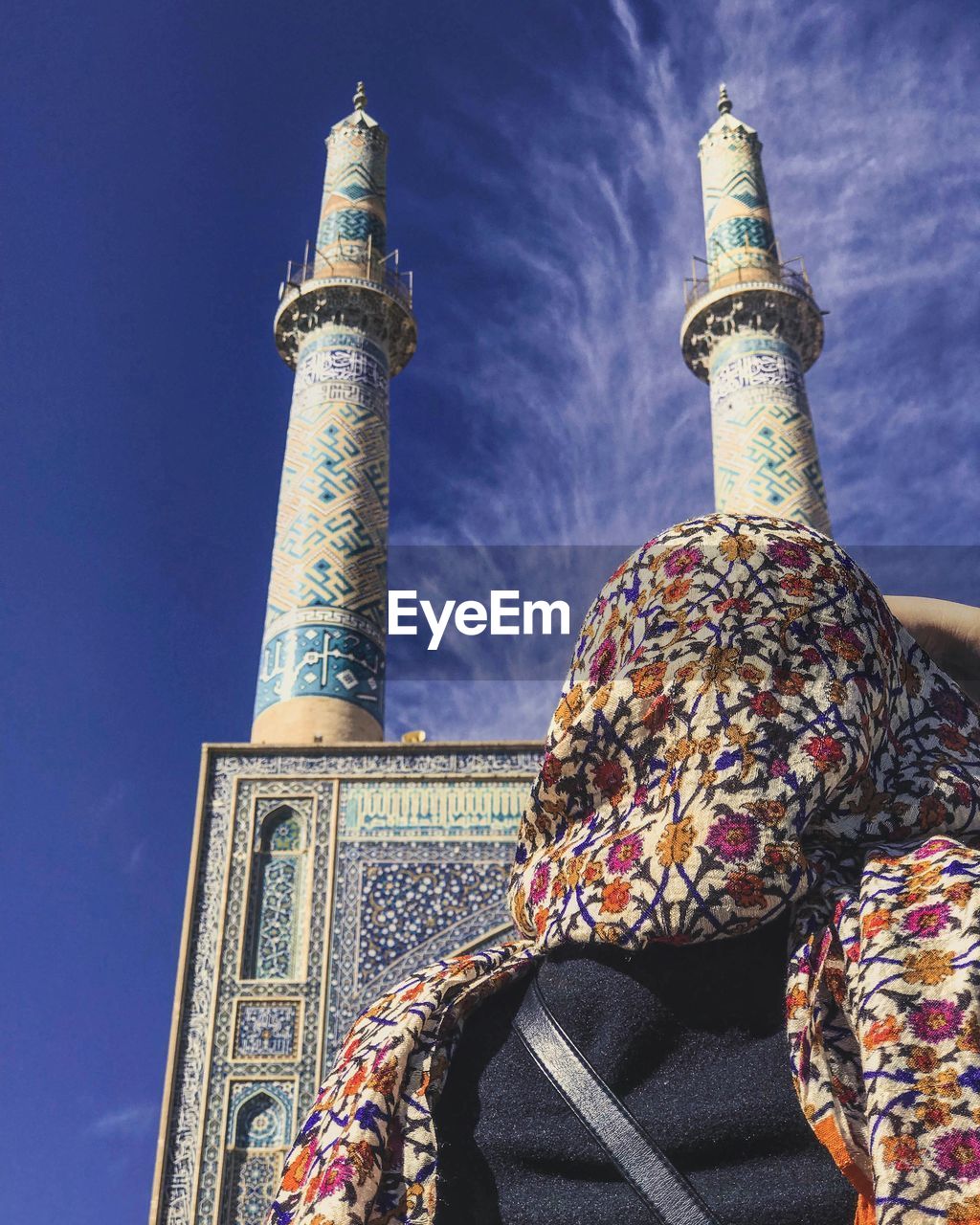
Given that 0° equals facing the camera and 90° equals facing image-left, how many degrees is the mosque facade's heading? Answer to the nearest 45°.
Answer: approximately 0°
